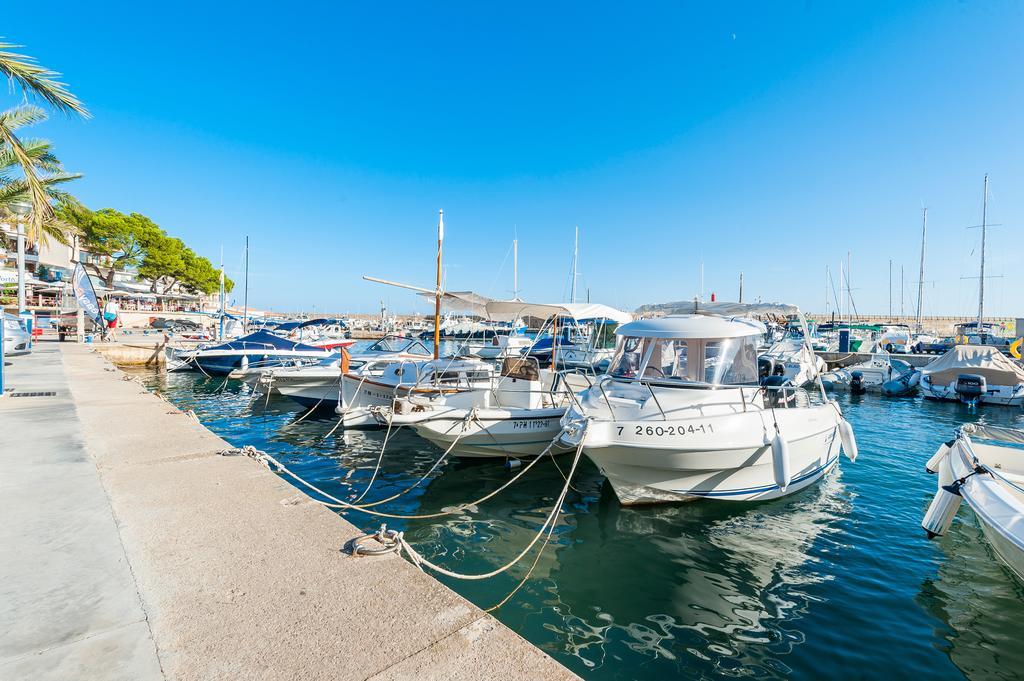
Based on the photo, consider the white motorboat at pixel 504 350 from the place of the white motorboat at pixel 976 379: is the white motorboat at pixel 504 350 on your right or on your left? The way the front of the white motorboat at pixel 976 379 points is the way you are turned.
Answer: on your left

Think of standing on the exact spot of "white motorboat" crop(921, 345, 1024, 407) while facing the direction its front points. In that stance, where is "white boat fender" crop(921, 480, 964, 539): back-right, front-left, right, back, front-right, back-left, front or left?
back

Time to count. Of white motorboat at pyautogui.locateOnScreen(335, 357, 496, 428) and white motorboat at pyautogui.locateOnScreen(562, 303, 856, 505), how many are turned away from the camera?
0

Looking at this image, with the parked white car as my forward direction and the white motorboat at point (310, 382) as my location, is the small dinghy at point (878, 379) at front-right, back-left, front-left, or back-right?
back-right

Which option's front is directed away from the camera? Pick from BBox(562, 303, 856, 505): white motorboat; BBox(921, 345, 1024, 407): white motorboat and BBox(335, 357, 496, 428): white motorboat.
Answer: BBox(921, 345, 1024, 407): white motorboat

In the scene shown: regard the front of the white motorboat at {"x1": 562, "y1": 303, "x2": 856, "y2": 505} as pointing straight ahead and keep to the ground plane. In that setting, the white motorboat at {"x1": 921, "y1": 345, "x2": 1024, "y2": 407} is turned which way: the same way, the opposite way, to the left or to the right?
the opposite way

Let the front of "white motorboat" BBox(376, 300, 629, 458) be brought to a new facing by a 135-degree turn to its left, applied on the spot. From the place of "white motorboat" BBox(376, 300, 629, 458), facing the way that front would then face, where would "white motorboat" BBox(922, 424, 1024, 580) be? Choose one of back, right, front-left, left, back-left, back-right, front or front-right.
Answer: front-right

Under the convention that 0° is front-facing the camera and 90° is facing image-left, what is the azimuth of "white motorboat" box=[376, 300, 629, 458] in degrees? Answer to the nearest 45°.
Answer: approximately 45°

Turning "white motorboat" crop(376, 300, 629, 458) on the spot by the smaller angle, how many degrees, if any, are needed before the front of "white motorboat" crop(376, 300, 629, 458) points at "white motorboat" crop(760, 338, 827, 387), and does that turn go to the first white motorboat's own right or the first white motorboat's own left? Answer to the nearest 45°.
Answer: approximately 180°

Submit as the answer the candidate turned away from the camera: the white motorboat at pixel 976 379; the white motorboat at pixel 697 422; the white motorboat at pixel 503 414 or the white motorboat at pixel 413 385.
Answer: the white motorboat at pixel 976 379

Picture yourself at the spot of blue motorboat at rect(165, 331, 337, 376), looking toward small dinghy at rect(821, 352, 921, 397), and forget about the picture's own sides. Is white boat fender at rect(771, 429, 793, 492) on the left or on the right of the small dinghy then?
right

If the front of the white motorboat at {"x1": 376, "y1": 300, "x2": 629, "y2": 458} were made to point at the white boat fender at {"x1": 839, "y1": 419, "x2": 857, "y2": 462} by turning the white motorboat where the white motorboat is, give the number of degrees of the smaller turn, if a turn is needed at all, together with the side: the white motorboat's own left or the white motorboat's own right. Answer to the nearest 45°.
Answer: approximately 135° to the white motorboat's own left

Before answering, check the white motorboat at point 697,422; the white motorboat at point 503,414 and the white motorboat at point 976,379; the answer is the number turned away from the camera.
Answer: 1

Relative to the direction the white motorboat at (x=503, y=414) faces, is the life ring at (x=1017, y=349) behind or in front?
behind

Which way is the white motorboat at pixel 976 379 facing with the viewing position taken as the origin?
facing away from the viewer

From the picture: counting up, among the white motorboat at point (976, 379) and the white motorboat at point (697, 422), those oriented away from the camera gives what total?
1

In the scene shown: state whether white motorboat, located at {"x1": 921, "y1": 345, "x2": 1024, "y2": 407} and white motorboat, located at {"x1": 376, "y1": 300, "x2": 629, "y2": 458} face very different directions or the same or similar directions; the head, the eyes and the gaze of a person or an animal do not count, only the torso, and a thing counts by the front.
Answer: very different directions

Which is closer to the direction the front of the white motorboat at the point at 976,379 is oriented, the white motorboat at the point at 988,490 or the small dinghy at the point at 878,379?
the small dinghy

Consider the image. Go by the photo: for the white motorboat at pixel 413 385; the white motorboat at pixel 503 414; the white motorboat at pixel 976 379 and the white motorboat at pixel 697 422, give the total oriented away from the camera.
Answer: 1
